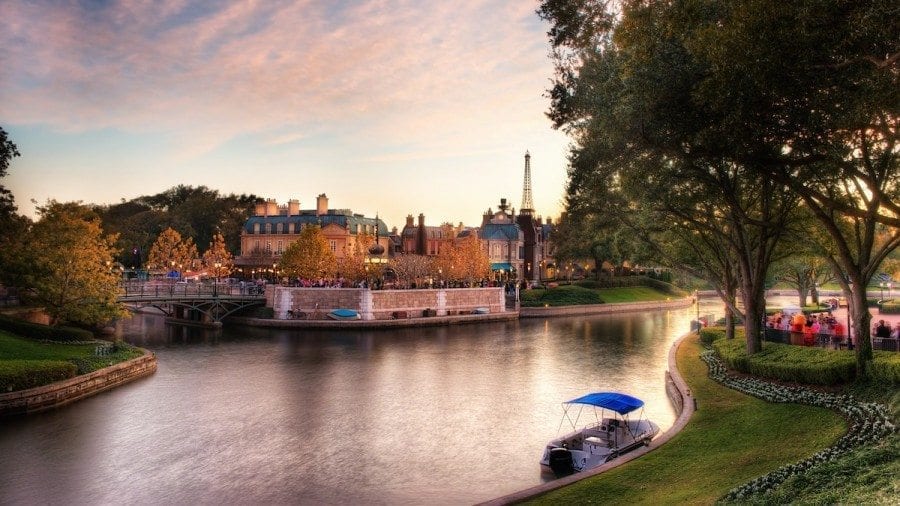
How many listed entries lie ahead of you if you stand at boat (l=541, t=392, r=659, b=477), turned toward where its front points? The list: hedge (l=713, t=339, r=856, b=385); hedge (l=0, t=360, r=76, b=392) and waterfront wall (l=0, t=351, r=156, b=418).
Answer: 1

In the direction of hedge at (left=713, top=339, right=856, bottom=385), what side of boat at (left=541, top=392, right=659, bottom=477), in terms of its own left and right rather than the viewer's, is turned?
front

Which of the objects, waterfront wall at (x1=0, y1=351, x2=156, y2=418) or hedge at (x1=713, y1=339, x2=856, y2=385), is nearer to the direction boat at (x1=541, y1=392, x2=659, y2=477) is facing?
the hedge

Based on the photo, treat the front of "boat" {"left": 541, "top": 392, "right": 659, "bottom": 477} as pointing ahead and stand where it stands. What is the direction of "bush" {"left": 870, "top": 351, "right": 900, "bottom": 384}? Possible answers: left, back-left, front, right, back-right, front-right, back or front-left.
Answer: front-right

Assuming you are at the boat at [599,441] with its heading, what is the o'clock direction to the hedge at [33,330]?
The hedge is roughly at 8 o'clock from the boat.

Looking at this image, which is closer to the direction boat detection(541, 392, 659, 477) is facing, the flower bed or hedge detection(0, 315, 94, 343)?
the flower bed

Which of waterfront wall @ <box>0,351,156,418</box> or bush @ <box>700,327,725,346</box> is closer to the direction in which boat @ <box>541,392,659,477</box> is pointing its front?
the bush

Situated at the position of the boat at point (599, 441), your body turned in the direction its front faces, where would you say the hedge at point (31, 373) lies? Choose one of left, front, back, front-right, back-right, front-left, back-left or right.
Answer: back-left

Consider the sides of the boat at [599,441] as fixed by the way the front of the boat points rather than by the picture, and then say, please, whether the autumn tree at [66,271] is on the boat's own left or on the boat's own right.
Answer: on the boat's own left

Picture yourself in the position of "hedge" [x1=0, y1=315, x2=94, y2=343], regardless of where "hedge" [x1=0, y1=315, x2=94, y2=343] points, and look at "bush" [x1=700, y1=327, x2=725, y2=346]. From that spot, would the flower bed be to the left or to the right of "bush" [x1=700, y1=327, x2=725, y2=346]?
right

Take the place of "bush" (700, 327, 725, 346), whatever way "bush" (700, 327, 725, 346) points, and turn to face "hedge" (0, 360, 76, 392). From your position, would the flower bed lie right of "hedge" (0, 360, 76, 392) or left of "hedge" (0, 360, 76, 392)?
left

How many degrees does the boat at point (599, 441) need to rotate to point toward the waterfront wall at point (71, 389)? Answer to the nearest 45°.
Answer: approximately 135° to its left

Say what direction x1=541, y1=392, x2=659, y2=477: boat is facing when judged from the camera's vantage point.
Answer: facing away from the viewer and to the right of the viewer
